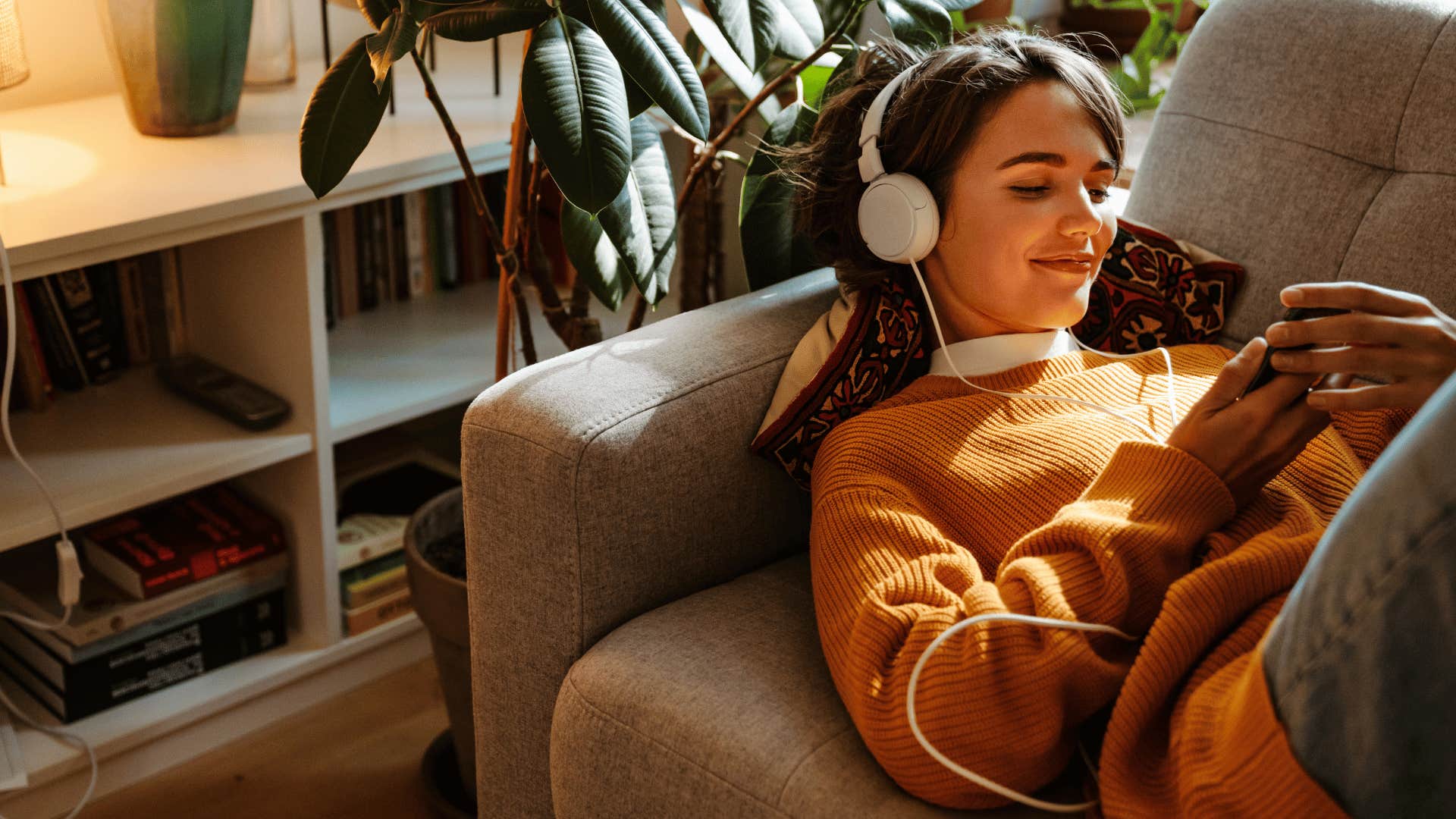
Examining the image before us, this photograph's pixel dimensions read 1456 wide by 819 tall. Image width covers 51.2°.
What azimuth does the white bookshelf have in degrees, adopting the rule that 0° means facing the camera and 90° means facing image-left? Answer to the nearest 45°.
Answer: approximately 315°

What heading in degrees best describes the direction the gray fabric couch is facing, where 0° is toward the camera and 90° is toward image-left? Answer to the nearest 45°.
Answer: approximately 45°

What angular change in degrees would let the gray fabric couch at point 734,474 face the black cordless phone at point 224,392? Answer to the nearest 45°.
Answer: approximately 90° to its right

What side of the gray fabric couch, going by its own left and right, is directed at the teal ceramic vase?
right
